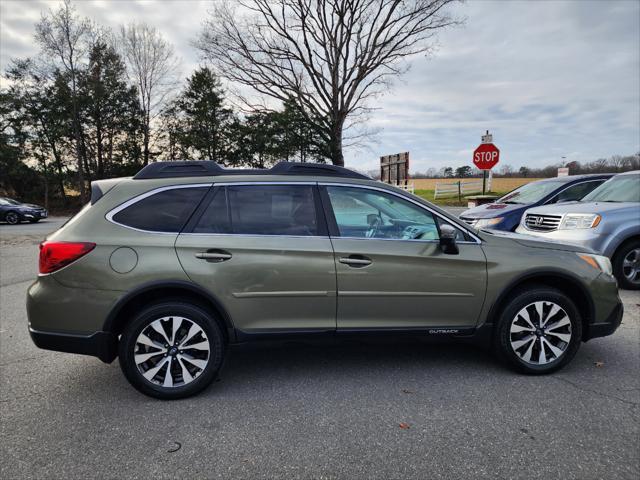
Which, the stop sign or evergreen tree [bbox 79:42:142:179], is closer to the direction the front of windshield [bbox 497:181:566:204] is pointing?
the evergreen tree

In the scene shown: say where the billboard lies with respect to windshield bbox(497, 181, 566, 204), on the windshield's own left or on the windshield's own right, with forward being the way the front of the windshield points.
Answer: on the windshield's own right

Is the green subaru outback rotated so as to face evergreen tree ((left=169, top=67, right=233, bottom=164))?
no

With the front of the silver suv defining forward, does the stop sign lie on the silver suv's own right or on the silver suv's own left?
on the silver suv's own right

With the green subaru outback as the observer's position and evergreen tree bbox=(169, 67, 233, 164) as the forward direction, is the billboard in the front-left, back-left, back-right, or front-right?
front-right

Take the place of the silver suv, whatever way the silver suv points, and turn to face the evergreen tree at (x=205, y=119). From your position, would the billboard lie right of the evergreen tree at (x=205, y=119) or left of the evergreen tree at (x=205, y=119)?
right

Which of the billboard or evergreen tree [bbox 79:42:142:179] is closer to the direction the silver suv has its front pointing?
the evergreen tree

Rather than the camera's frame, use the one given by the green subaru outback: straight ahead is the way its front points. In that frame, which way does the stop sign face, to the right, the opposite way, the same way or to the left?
to the right

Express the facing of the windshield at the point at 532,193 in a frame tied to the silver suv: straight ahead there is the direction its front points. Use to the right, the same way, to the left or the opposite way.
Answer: the same way

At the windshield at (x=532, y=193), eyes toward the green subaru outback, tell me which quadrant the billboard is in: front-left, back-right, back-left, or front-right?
back-right

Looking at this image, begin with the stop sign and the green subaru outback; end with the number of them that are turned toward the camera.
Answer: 1

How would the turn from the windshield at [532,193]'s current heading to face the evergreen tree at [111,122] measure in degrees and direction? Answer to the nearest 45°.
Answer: approximately 45° to its right

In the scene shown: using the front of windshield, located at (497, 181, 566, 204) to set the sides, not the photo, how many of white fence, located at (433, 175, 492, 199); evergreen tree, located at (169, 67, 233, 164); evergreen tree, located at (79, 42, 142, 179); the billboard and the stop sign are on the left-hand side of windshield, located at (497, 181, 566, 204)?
0

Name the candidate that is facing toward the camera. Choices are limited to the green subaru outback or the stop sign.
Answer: the stop sign

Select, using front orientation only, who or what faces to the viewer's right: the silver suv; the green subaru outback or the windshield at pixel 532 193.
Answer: the green subaru outback

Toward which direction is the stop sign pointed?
toward the camera

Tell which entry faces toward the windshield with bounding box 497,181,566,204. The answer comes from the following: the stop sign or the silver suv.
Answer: the stop sign

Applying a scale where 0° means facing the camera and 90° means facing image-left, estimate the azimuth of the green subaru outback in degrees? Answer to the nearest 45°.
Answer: approximately 270°
